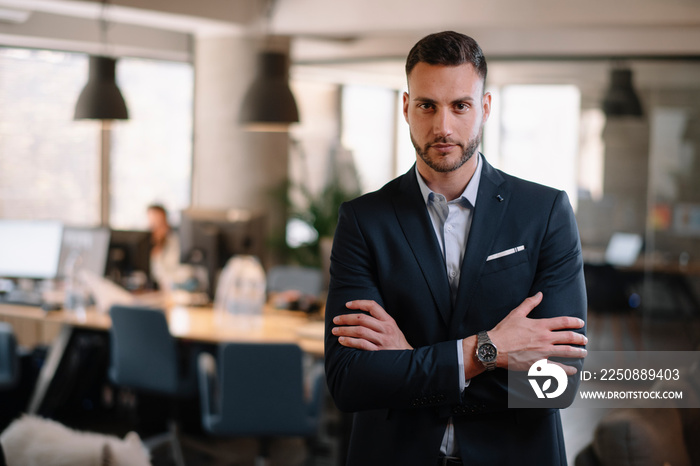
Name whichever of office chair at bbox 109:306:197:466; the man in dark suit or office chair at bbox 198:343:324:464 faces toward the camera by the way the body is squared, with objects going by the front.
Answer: the man in dark suit

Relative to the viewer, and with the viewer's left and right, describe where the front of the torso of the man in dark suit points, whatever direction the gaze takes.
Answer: facing the viewer

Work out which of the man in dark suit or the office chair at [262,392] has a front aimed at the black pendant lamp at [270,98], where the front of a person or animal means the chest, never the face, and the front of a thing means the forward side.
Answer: the office chair

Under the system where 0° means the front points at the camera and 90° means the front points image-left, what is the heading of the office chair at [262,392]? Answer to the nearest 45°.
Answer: approximately 180°

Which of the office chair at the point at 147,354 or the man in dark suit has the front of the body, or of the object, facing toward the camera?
the man in dark suit

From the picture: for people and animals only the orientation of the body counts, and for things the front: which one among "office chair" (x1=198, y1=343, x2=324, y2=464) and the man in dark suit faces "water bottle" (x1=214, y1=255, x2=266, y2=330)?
the office chair

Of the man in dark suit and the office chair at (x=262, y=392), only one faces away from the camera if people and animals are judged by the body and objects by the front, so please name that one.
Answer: the office chair

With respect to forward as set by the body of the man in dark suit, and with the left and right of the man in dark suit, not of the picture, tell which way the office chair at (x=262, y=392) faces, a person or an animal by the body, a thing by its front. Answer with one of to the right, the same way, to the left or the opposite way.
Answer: the opposite way

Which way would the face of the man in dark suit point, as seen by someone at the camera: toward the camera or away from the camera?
toward the camera

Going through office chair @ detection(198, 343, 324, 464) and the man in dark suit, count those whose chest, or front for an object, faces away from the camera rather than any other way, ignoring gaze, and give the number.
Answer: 1

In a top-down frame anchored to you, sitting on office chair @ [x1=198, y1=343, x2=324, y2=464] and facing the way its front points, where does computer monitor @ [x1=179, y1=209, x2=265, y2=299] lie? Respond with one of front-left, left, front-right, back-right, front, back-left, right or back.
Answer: front

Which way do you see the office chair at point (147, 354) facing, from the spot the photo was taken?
facing away from the viewer and to the right of the viewer

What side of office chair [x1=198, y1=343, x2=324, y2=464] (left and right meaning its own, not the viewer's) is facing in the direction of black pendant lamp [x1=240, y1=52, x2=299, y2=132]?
front

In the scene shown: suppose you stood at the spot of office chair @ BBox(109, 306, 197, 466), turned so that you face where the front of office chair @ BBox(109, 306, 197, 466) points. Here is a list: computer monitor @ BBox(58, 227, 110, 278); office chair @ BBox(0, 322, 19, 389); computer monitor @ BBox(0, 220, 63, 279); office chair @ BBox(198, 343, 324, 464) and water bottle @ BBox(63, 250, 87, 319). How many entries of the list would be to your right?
1
